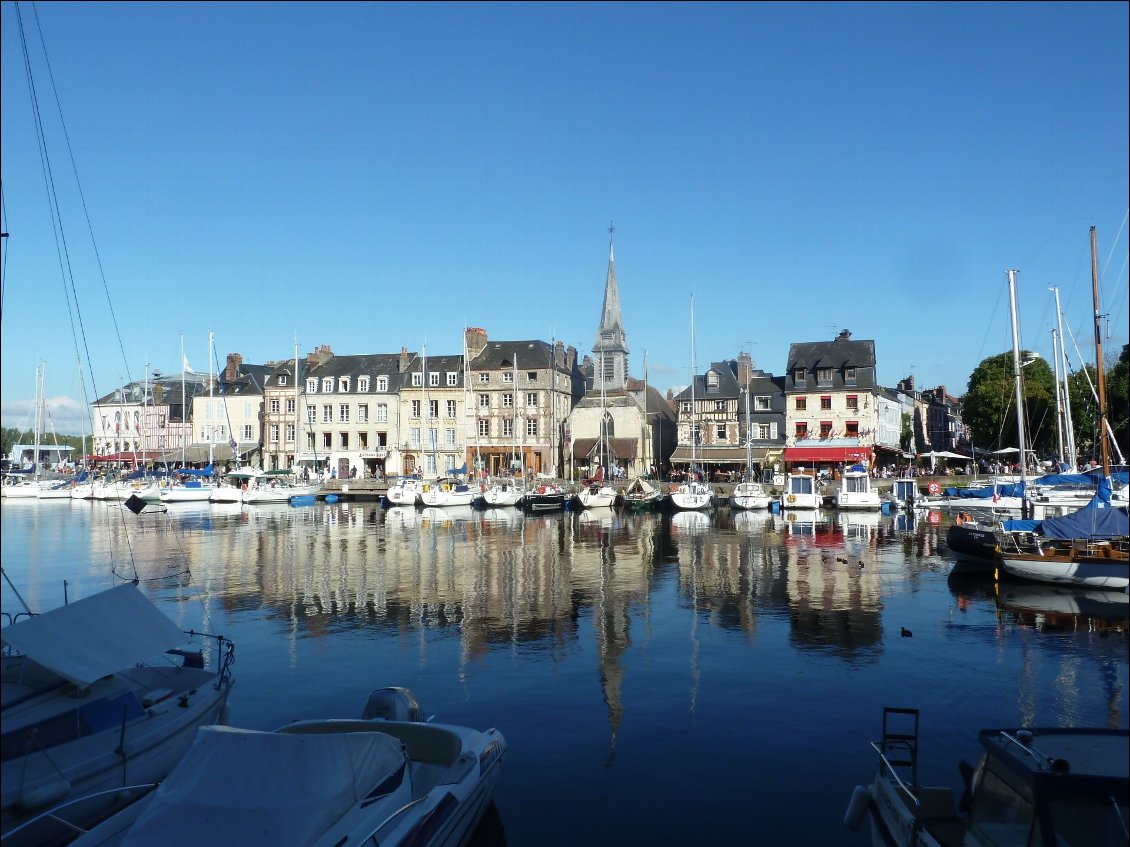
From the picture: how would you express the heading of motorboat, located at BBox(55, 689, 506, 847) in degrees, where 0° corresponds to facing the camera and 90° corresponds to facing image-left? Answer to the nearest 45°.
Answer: approximately 45°

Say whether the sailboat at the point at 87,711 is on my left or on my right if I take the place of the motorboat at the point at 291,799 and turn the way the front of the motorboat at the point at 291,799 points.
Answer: on my right
